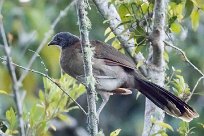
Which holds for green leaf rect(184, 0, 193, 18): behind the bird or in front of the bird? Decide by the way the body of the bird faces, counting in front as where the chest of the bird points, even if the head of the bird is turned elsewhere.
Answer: behind

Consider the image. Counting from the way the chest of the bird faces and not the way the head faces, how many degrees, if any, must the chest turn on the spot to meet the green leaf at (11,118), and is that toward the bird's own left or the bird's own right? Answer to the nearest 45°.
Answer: approximately 45° to the bird's own left

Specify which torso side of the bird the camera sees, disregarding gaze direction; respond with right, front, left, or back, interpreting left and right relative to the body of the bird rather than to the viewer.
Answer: left

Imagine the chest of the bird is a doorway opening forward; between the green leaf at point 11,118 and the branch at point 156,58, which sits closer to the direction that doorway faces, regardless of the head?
the green leaf
